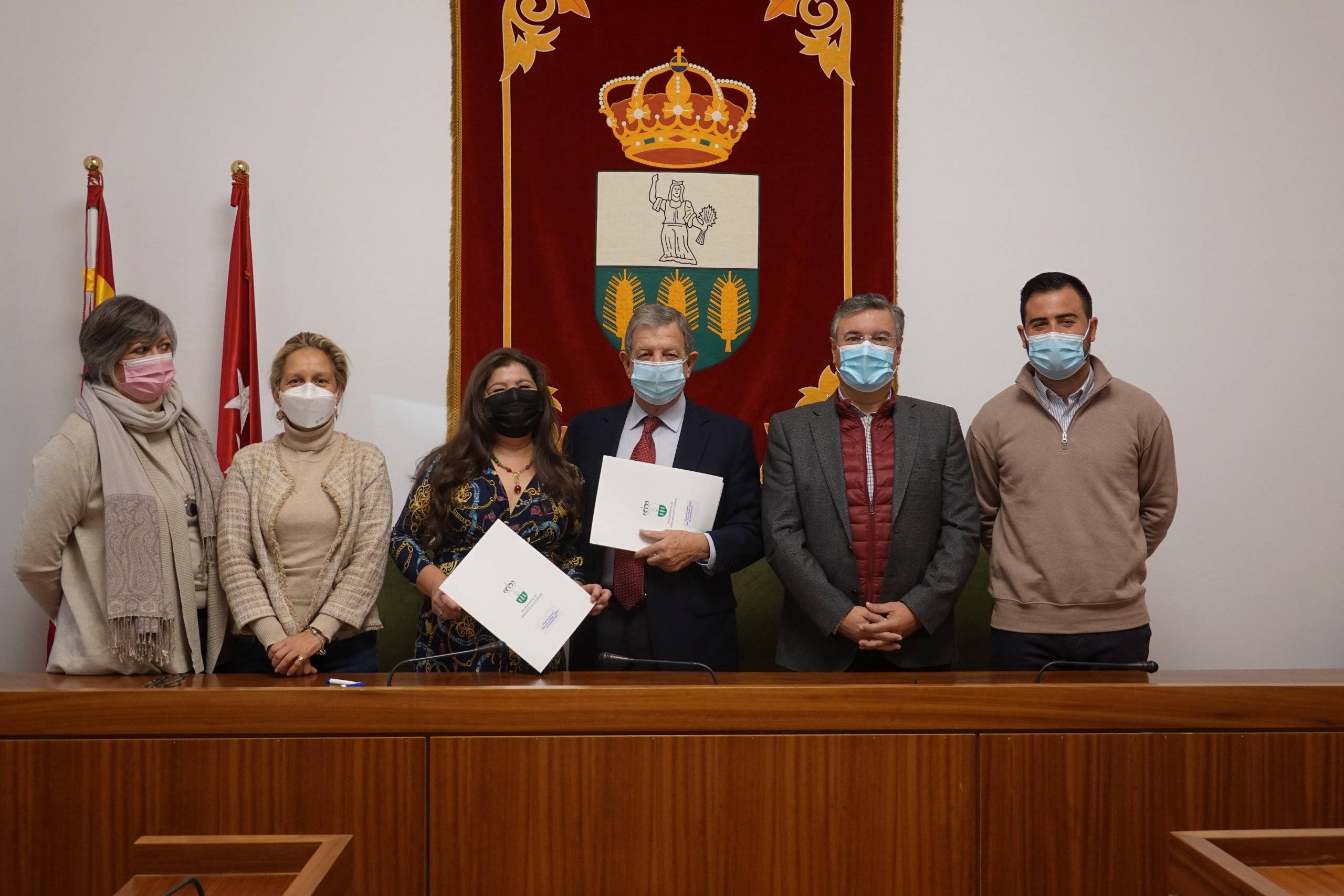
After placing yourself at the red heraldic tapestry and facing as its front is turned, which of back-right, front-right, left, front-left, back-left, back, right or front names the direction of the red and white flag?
right

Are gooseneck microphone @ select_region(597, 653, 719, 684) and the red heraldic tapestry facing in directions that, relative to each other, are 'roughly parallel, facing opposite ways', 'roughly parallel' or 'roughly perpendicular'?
roughly perpendicular

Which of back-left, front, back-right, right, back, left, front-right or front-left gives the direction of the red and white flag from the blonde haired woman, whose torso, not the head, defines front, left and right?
back

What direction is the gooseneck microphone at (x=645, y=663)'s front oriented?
to the viewer's left

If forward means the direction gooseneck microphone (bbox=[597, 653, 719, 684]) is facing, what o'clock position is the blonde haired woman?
The blonde haired woman is roughly at 12 o'clock from the gooseneck microphone.

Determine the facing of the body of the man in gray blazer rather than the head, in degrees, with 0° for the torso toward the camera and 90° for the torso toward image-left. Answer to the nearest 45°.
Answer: approximately 0°

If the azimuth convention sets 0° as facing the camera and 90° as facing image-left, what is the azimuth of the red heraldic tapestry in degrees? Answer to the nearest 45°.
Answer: approximately 0°
